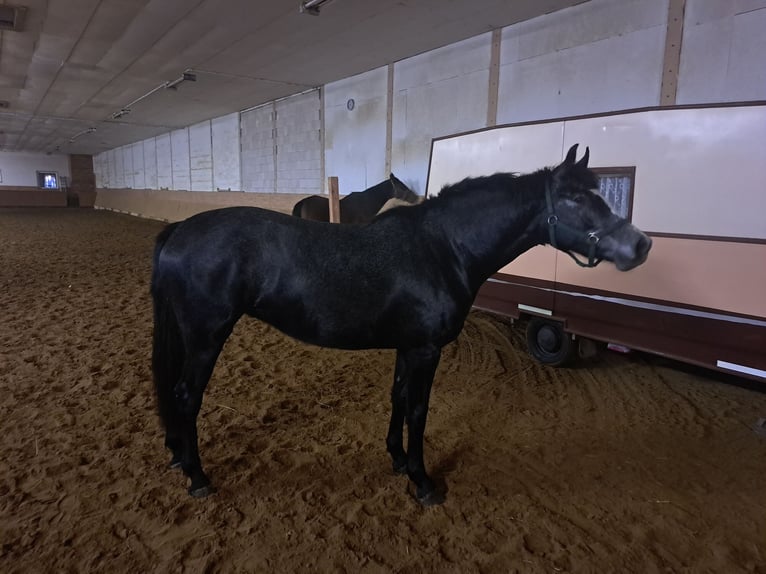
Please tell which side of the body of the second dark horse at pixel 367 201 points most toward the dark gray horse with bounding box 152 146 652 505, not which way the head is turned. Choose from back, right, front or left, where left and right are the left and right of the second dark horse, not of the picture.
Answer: right

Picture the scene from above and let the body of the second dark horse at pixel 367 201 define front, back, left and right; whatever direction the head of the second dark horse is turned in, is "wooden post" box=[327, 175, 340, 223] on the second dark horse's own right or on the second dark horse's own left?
on the second dark horse's own right

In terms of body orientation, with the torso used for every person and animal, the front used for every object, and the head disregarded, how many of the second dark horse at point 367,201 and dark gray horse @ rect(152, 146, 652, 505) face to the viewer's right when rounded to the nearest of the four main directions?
2

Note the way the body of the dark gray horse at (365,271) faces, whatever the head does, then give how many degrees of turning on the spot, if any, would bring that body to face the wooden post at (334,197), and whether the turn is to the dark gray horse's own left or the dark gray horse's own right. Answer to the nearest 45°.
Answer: approximately 90° to the dark gray horse's own left

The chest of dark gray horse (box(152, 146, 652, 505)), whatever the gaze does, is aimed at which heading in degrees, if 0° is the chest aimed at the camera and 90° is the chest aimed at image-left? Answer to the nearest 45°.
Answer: approximately 270°

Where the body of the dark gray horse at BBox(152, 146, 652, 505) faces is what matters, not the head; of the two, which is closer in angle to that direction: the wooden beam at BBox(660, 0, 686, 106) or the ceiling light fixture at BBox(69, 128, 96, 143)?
the wooden beam

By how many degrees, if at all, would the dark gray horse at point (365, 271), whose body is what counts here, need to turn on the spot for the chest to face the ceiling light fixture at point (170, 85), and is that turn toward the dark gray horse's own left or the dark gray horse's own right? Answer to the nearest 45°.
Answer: approximately 135° to the dark gray horse's own left

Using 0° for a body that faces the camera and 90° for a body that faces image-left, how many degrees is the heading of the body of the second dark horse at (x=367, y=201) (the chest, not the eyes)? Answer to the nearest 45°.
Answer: approximately 270°
